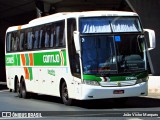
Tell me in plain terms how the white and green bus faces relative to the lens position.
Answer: facing the viewer and to the right of the viewer
